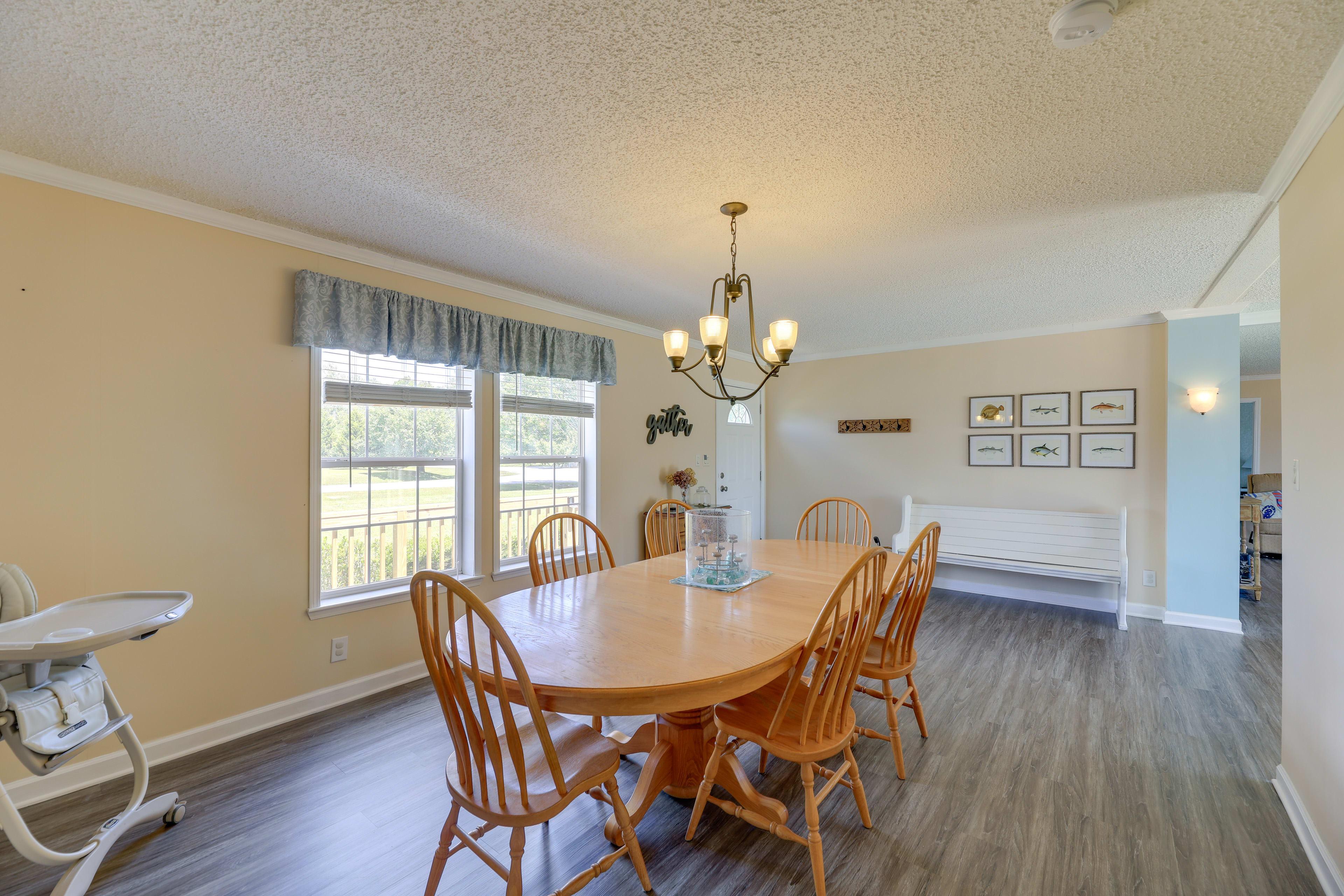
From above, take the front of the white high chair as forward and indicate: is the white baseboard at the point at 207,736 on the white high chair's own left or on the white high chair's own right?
on the white high chair's own left

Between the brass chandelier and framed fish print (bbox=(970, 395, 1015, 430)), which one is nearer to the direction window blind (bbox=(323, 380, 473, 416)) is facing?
the brass chandelier

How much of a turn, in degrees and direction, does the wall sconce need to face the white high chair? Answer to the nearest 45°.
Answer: approximately 45° to its right

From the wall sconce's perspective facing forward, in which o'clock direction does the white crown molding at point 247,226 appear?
The white crown molding is roughly at 1 o'clock from the wall sconce.

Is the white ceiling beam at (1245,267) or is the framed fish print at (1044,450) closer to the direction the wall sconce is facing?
the white ceiling beam

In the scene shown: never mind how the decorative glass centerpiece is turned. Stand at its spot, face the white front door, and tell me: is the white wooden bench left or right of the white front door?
right

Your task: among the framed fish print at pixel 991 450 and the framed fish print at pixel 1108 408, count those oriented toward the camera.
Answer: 2

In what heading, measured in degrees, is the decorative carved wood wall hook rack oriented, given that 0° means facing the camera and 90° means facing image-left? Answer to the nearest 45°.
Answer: approximately 0°

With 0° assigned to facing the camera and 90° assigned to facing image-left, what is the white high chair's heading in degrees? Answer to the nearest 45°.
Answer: approximately 315°

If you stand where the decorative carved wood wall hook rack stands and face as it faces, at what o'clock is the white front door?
The white front door is roughly at 3 o'clock from the decorative carved wood wall hook rack.
